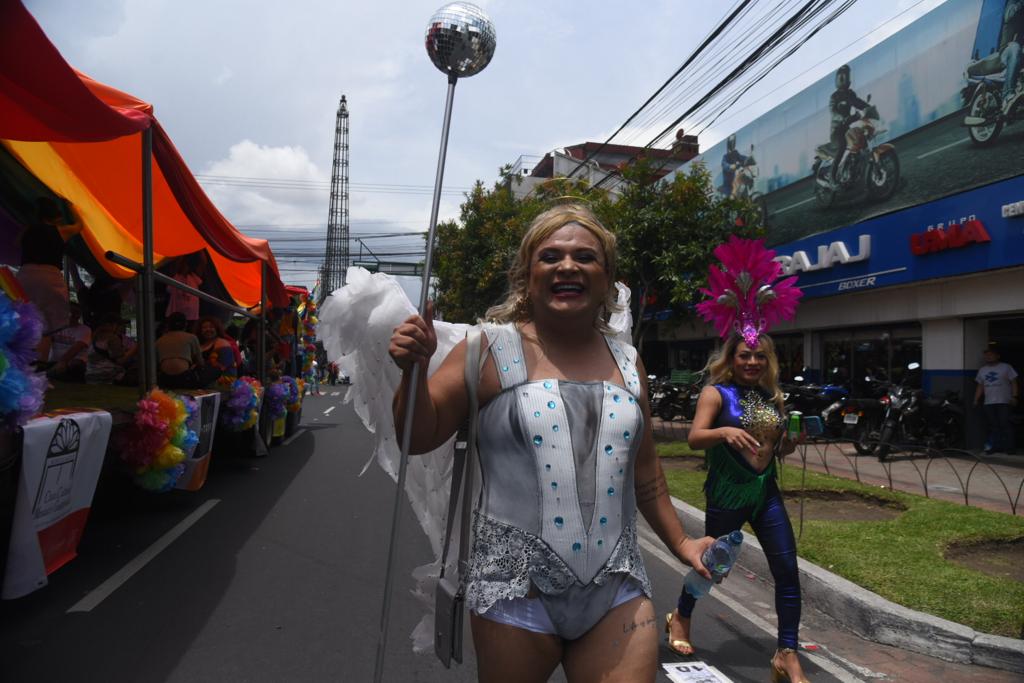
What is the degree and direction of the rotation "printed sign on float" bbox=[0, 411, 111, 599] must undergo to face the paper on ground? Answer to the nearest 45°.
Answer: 0° — it already faces it

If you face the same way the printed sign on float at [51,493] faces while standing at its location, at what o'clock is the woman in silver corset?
The woman in silver corset is roughly at 1 o'clock from the printed sign on float.

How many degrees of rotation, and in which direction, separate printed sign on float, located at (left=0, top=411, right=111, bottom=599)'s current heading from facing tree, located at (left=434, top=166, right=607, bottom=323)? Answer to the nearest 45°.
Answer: approximately 90° to its left

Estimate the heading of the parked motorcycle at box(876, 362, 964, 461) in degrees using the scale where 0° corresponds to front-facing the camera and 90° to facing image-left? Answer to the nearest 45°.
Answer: approximately 45°

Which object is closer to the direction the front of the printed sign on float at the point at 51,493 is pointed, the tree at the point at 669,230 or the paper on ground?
the paper on ground

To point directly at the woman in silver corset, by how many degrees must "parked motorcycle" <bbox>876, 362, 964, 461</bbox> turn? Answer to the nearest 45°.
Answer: approximately 45° to its left
